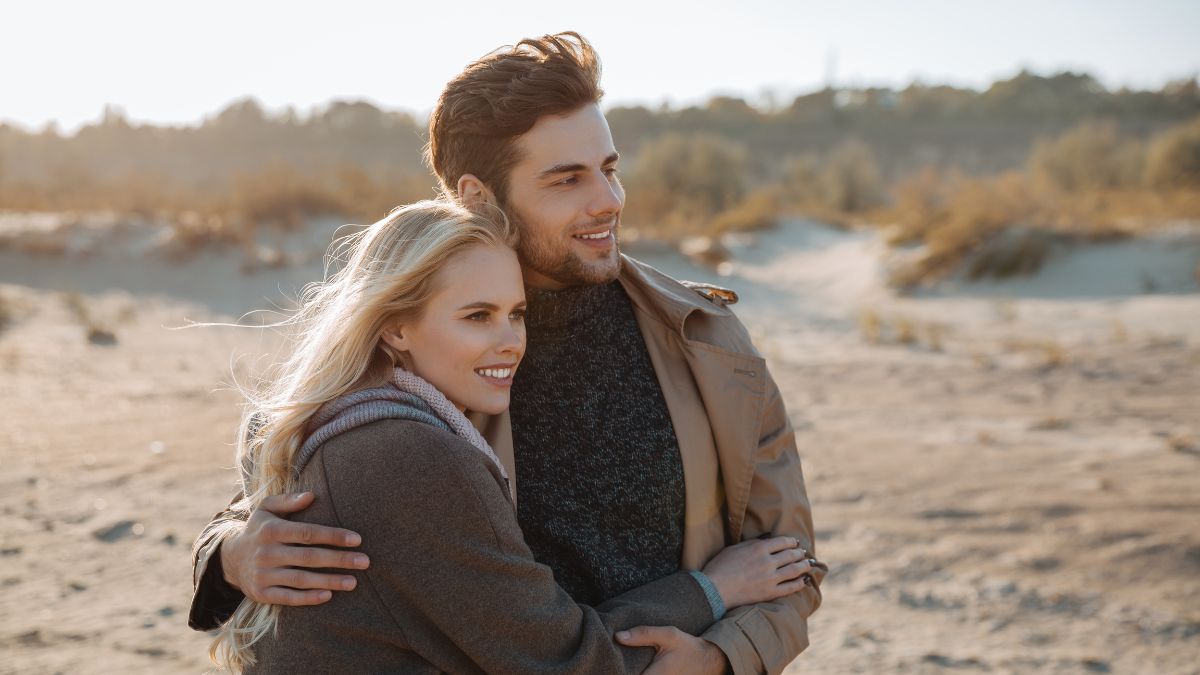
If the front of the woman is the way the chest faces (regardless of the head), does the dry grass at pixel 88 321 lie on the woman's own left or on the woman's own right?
on the woman's own left

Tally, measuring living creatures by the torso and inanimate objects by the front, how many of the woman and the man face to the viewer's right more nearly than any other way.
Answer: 1

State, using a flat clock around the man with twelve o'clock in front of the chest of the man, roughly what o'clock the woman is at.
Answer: The woman is roughly at 1 o'clock from the man.

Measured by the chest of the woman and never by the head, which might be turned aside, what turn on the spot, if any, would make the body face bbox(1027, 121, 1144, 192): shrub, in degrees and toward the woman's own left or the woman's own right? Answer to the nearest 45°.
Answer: approximately 45° to the woman's own left

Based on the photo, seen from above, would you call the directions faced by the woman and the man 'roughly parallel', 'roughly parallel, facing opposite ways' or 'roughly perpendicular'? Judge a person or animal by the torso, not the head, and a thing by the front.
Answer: roughly perpendicular

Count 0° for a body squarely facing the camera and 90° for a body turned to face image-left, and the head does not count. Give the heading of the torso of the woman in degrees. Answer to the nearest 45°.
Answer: approximately 270°

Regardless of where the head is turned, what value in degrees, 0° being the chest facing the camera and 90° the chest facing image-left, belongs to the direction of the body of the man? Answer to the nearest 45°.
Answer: approximately 0°

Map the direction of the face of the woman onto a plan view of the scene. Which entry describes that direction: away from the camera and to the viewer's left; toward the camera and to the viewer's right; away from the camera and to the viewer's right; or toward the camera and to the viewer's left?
toward the camera and to the viewer's right

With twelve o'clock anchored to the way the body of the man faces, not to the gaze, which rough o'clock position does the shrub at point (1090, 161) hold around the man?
The shrub is roughly at 7 o'clock from the man.

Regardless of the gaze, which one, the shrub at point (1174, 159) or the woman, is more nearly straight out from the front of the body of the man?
the woman
